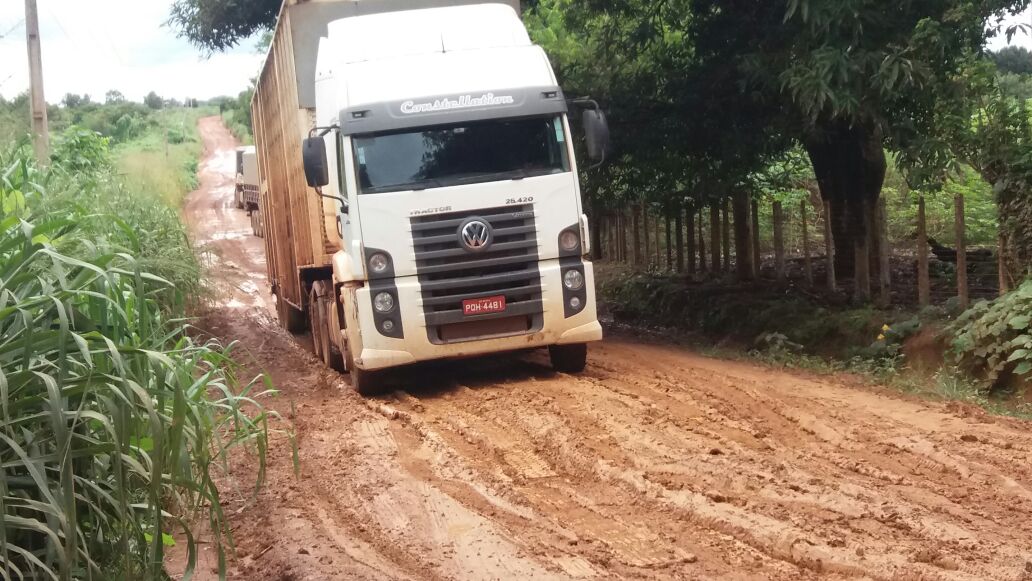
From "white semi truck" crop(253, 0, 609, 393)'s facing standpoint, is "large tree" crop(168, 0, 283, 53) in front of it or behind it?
behind

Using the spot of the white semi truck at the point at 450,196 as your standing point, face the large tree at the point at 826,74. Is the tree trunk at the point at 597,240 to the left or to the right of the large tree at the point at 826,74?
left

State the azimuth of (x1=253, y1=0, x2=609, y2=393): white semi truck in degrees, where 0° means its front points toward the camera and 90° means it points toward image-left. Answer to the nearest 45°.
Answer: approximately 0°

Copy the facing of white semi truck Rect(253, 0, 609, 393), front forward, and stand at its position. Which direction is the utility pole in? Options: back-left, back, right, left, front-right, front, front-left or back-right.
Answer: back-right

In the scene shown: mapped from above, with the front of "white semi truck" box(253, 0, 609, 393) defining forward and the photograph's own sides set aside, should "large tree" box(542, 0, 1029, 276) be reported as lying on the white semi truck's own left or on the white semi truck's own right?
on the white semi truck's own left

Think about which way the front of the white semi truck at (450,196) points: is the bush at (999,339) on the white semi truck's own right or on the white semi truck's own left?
on the white semi truck's own left

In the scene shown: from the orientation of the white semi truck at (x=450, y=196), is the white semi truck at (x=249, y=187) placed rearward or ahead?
rearward
